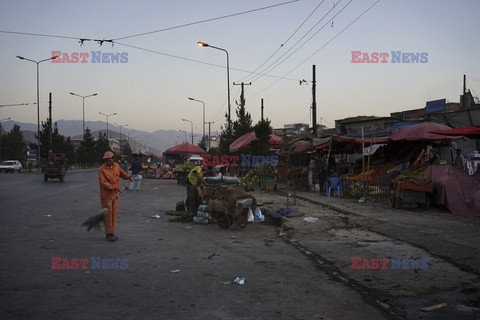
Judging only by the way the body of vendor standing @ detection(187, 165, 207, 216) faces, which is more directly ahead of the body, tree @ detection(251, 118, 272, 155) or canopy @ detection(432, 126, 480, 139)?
the canopy

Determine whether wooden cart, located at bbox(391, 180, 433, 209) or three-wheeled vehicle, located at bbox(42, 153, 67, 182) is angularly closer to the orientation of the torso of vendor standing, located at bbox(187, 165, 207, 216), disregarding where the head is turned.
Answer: the wooden cart

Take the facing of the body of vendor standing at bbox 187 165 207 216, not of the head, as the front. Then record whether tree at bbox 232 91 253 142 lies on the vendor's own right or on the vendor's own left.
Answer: on the vendor's own left

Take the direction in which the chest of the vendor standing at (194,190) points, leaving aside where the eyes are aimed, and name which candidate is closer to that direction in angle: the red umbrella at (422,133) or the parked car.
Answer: the red umbrella

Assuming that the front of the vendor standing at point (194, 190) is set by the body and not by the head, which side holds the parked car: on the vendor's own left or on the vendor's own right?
on the vendor's own left

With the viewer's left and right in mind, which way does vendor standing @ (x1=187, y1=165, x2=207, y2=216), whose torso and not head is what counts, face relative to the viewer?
facing to the right of the viewer

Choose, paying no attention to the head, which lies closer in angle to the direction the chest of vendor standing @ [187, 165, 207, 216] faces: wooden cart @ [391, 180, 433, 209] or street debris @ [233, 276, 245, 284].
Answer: the wooden cart

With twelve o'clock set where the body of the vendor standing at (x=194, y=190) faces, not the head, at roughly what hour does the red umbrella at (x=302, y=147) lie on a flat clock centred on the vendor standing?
The red umbrella is roughly at 10 o'clock from the vendor standing.

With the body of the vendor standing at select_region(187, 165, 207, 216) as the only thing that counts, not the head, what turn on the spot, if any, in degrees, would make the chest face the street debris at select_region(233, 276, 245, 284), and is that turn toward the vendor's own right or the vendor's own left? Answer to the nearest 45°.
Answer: approximately 90° to the vendor's own right

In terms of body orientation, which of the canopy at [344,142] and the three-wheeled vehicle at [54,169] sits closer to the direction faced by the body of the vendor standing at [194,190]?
the canopy

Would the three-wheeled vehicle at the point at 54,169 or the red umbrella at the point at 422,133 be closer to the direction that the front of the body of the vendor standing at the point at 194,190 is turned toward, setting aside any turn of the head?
the red umbrella

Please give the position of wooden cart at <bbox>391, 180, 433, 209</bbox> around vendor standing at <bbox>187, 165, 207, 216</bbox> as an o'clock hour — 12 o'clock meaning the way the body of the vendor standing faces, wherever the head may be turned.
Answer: The wooden cart is roughly at 12 o'clock from the vendor standing.

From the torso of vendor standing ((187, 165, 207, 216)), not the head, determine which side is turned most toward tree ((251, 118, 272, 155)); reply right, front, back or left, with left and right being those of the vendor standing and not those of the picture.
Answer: left
